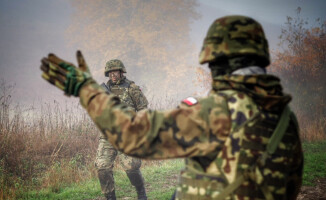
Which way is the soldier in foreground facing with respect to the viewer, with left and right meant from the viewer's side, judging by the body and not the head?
facing away from the viewer and to the left of the viewer

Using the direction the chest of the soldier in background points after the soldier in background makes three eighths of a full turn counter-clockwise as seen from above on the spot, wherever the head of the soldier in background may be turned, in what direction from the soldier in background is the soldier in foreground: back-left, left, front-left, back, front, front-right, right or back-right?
right

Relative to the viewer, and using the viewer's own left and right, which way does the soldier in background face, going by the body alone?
facing the viewer and to the left of the viewer
